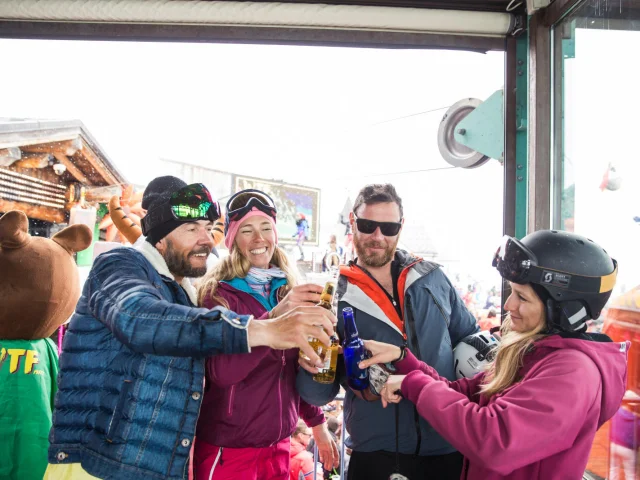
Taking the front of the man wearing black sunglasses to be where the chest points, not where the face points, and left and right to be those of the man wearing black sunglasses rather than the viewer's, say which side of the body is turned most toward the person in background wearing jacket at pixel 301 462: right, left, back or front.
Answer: back

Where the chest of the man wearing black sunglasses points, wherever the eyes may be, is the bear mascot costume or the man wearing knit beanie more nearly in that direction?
the man wearing knit beanie

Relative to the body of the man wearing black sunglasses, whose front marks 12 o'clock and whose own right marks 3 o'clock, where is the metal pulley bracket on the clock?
The metal pulley bracket is roughly at 7 o'clock from the man wearing black sunglasses.

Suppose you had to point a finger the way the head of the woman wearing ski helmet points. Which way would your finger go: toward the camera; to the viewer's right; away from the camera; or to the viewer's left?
to the viewer's left

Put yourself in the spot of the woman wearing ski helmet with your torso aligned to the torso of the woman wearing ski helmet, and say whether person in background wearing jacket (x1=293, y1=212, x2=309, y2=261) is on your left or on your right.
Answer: on your right

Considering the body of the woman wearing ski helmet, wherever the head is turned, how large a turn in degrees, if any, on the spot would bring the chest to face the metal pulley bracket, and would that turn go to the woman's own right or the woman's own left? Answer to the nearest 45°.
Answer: approximately 90° to the woman's own right

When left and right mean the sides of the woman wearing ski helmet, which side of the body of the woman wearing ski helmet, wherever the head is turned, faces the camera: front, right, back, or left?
left

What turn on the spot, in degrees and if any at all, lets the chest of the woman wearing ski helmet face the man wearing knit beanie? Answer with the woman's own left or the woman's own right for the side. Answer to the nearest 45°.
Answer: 0° — they already face them

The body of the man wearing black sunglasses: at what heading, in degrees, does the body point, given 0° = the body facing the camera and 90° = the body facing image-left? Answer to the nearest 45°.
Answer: approximately 0°
